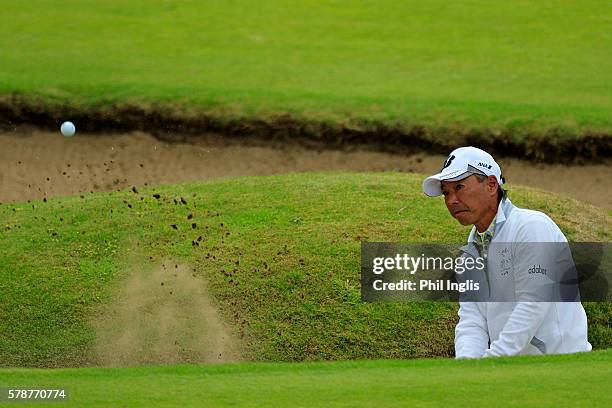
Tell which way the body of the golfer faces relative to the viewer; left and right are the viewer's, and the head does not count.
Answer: facing the viewer and to the left of the viewer
